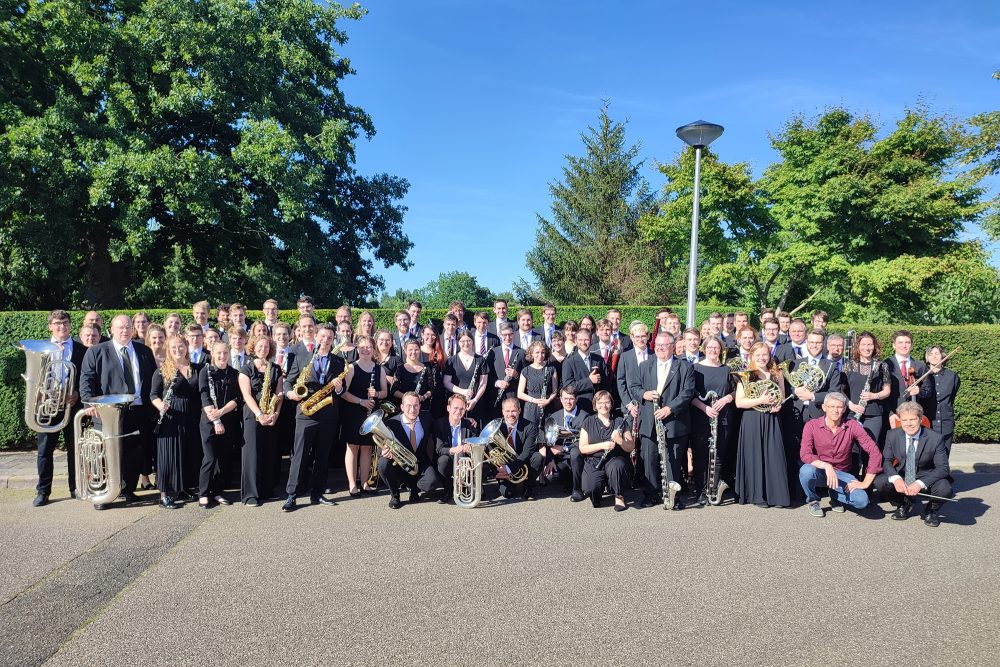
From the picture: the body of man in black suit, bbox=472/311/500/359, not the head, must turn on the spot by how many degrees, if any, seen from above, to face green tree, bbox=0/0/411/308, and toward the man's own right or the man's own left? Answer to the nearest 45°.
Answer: approximately 135° to the man's own right

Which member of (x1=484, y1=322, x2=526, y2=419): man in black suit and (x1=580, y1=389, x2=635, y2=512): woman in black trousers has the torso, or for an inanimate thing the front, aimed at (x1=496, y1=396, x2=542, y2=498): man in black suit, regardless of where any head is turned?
(x1=484, y1=322, x2=526, y2=419): man in black suit

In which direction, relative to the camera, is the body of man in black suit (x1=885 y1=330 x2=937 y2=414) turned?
toward the camera

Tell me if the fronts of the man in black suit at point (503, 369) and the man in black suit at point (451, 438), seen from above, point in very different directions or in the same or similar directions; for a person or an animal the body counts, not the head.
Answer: same or similar directions

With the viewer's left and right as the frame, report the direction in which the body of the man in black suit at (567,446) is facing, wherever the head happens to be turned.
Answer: facing the viewer

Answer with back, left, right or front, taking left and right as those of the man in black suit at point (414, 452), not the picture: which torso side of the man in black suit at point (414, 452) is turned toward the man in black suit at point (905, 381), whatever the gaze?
left

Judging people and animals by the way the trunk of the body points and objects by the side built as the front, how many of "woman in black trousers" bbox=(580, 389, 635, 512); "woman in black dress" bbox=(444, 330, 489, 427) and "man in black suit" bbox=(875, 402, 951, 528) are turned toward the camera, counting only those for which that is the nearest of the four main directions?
3

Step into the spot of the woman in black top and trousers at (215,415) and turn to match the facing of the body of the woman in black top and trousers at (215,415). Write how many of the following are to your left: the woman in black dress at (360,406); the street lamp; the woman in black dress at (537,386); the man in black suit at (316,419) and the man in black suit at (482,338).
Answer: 5

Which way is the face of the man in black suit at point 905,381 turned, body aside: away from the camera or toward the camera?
toward the camera

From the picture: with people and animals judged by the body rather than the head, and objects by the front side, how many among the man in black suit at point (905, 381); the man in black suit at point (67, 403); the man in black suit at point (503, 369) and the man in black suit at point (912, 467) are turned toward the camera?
4

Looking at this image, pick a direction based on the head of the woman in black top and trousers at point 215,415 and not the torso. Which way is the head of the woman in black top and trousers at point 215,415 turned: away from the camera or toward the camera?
toward the camera

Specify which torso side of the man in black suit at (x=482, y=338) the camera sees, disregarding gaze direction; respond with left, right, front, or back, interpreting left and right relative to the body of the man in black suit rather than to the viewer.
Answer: front

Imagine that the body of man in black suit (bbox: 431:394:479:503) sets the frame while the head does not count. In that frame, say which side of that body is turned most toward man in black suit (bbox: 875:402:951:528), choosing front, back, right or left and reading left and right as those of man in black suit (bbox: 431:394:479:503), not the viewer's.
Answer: left

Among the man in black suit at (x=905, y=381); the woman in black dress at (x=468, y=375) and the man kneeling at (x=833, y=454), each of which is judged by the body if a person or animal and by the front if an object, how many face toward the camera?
3
